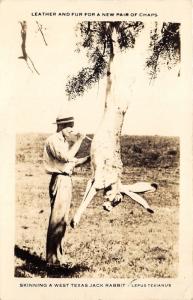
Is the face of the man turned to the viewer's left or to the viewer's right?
to the viewer's right
